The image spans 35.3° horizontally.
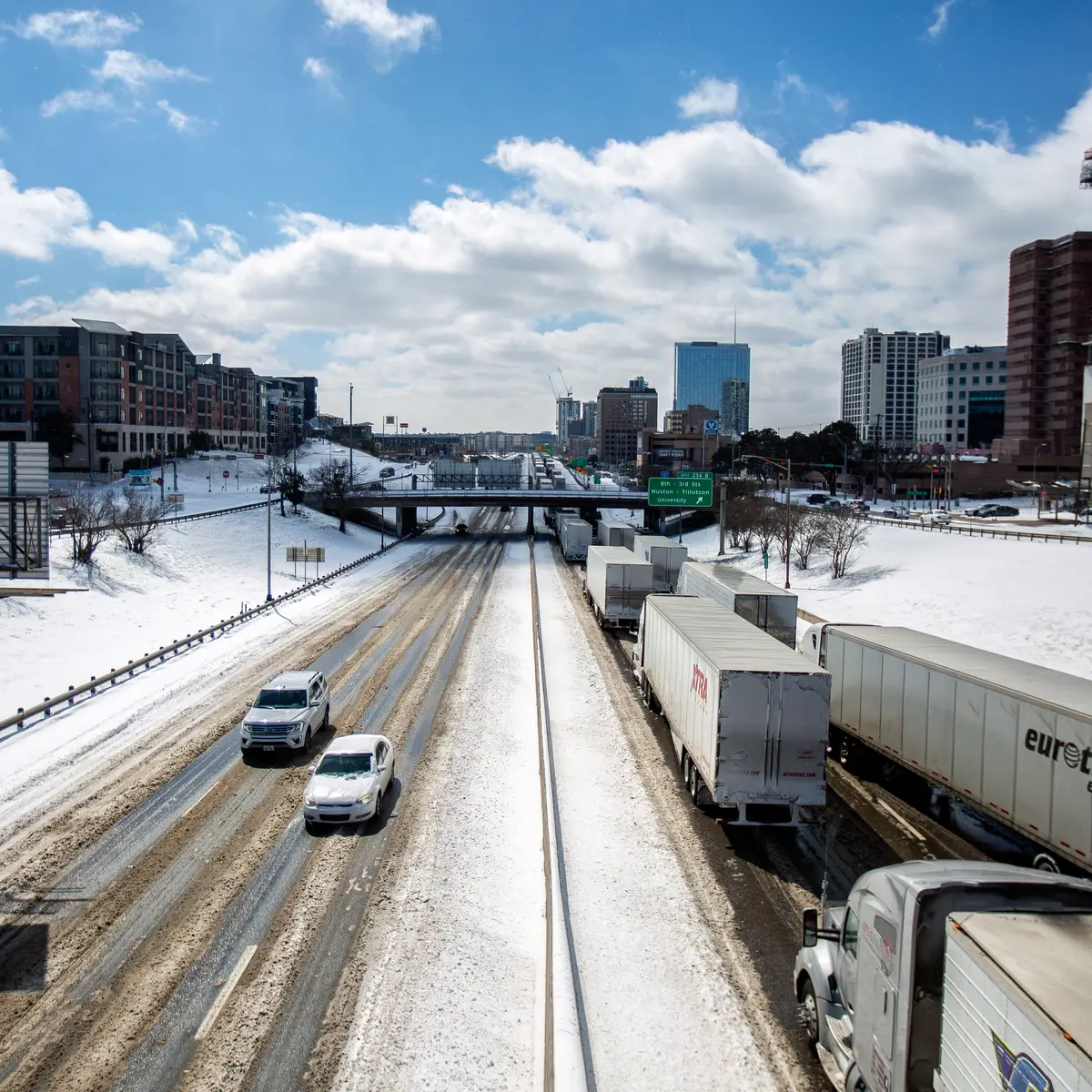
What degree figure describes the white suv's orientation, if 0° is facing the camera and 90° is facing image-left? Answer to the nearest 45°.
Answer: approximately 45°

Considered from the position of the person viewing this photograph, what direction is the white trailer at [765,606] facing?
facing away from the viewer and to the left of the viewer

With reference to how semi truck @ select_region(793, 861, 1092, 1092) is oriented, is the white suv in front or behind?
in front

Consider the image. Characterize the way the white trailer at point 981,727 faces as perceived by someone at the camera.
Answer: facing away from the viewer and to the left of the viewer

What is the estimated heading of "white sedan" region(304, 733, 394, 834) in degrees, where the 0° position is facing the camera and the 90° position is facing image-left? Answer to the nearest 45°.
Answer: approximately 45°

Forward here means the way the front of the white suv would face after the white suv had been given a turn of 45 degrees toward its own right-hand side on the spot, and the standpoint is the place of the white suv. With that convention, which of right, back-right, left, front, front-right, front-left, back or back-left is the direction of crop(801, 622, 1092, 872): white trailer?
back-left

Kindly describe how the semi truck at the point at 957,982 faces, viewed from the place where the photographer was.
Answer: facing away from the viewer and to the left of the viewer

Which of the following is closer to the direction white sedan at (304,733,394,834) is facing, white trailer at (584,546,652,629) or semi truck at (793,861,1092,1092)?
the semi truck

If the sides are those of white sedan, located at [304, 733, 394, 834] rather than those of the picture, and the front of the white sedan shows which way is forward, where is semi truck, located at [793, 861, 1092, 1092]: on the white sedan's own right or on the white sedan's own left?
on the white sedan's own left

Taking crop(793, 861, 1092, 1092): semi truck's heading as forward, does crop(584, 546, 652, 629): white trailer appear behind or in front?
in front

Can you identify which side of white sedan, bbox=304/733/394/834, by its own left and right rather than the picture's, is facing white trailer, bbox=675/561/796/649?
back
